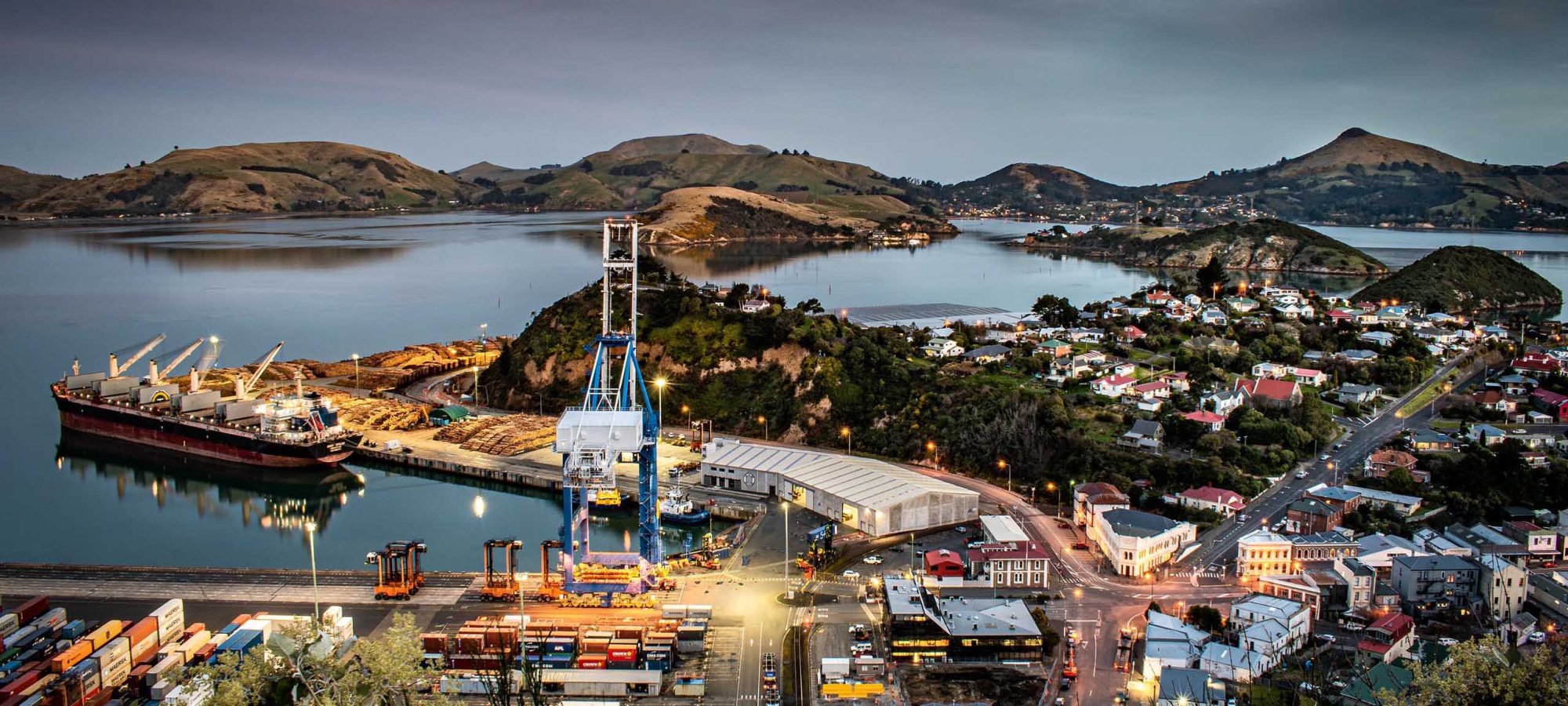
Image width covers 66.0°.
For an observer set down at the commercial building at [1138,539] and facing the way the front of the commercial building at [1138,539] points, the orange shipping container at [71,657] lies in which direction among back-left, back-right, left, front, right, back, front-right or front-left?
front-right

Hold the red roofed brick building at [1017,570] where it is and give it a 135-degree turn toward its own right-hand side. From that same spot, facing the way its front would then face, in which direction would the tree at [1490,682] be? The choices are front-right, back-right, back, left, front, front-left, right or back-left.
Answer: back

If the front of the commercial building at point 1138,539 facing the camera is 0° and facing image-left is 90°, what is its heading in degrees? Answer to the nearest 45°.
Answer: approximately 0°

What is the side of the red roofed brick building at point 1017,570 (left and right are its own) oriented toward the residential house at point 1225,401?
back

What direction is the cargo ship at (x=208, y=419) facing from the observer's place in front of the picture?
facing away from the viewer and to the left of the viewer

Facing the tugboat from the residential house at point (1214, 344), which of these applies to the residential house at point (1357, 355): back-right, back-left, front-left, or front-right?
back-left

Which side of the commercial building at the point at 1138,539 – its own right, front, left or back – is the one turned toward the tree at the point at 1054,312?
back

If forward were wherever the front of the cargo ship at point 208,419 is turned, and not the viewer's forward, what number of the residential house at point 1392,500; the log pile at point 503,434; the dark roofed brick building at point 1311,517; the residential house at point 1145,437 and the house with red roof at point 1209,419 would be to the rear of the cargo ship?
5

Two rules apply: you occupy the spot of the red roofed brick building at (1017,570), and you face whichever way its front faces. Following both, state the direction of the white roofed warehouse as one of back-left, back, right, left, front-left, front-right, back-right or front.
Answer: back-right
